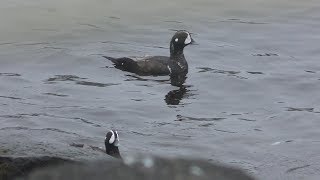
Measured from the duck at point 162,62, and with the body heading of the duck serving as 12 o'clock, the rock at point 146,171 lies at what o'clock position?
The rock is roughly at 3 o'clock from the duck.

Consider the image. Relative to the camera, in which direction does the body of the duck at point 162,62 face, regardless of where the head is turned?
to the viewer's right

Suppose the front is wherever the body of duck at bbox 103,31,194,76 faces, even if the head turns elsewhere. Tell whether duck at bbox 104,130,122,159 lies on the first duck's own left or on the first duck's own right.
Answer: on the first duck's own right

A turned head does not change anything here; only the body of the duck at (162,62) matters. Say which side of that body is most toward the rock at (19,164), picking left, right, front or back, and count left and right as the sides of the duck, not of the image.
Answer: right
